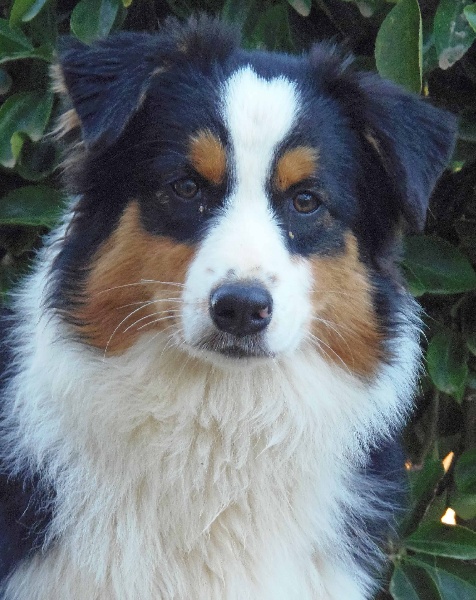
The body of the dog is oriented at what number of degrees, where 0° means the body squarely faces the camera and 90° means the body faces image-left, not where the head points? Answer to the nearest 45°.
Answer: approximately 0°
